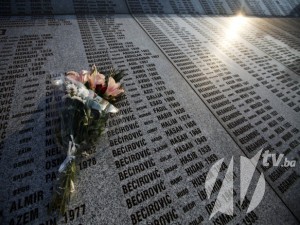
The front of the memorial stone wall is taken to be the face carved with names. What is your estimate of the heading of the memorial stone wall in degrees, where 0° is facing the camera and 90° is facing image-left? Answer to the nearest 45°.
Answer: approximately 0°
